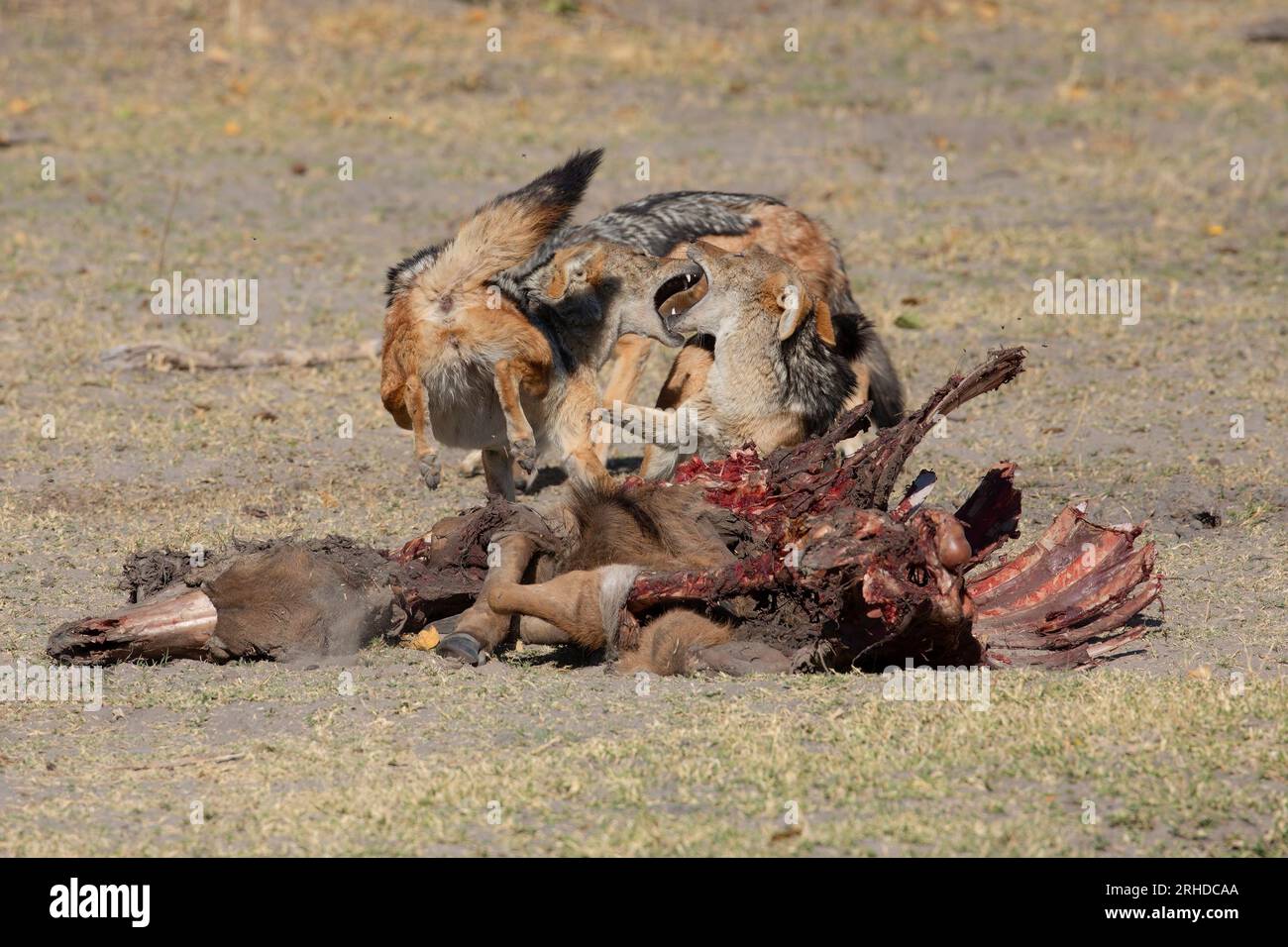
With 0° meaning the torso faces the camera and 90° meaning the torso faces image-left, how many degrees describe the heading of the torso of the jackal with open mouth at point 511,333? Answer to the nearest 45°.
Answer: approximately 225°

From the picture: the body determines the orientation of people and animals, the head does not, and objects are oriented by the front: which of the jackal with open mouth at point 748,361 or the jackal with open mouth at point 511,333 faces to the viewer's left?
the jackal with open mouth at point 748,361

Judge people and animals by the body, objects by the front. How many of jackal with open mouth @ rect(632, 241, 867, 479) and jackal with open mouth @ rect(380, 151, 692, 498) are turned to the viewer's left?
1

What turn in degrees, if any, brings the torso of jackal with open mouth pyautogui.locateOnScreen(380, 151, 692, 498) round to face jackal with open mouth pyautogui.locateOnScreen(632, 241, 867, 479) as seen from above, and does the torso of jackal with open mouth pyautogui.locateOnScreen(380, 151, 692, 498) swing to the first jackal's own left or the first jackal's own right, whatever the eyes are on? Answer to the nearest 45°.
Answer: approximately 45° to the first jackal's own right

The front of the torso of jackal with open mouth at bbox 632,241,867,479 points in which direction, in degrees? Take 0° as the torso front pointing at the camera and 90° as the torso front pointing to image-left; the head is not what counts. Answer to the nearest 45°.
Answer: approximately 90°

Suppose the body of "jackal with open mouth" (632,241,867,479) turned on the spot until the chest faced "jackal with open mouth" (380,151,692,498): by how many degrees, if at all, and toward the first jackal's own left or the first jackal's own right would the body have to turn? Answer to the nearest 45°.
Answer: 0° — it already faces it
